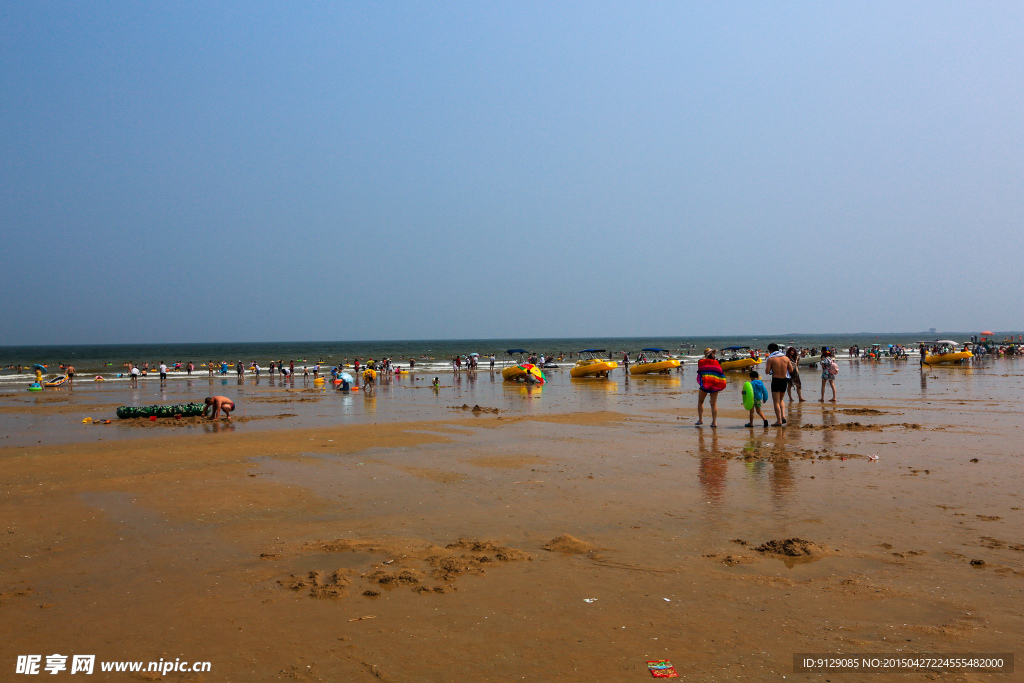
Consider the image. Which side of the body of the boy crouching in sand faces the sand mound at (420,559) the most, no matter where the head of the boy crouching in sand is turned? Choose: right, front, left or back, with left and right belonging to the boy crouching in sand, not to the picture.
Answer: left

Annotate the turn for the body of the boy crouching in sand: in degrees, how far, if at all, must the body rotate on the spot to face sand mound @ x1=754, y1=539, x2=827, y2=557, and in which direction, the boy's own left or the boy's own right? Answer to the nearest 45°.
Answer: approximately 90° to the boy's own left

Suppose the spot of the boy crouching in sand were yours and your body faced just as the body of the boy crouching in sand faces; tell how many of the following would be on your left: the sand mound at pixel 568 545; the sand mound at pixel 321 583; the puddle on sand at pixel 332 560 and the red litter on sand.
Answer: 4

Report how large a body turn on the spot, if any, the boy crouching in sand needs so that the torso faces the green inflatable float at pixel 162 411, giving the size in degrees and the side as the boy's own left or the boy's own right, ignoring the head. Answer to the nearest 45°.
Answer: approximately 45° to the boy's own right

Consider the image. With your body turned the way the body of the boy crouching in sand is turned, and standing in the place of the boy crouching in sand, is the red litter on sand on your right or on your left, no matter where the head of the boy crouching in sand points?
on your left

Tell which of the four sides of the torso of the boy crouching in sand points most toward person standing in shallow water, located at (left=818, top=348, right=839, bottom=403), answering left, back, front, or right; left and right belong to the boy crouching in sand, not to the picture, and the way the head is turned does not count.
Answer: back

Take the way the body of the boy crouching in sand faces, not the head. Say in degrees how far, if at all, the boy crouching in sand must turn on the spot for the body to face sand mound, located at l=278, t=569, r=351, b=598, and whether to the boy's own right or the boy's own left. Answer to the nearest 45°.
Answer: approximately 90° to the boy's own left

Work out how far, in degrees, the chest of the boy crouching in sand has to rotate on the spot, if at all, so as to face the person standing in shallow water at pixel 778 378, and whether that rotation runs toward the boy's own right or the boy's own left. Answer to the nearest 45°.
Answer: approximately 135° to the boy's own left

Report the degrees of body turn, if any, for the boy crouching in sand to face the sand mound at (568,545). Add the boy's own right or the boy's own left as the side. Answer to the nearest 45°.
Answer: approximately 90° to the boy's own left

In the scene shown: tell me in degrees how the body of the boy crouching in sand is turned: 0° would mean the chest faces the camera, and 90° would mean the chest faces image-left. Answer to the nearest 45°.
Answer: approximately 90°
